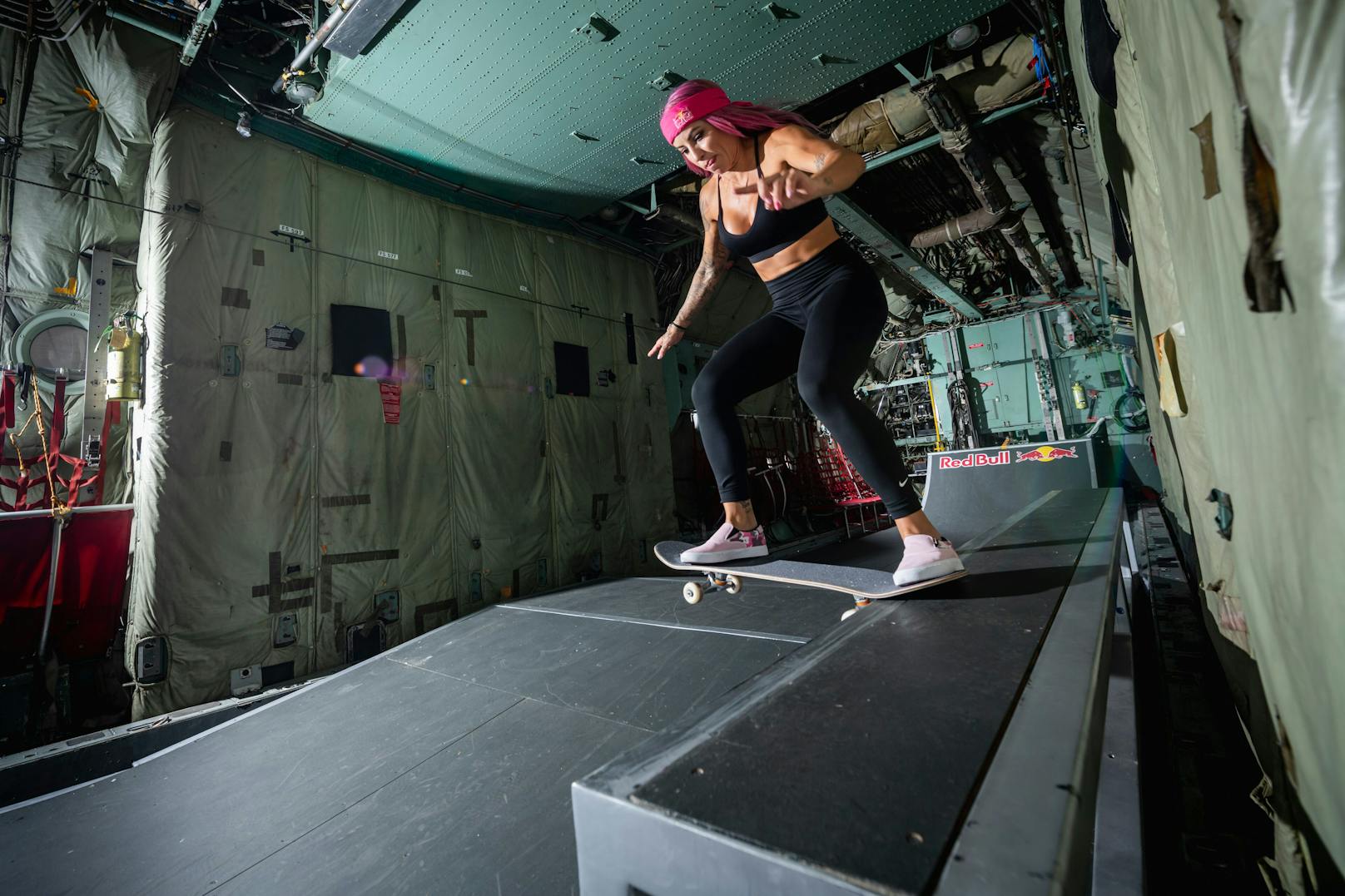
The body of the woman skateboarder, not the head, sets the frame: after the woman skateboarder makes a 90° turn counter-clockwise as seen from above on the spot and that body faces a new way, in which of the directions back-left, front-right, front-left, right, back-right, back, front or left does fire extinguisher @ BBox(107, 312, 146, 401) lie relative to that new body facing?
back-right

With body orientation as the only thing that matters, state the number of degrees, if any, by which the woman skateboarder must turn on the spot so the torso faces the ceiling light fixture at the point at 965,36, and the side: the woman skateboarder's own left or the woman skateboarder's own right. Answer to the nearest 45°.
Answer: approximately 180°

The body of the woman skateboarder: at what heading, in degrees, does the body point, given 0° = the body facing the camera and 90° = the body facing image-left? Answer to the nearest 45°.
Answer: approximately 45°

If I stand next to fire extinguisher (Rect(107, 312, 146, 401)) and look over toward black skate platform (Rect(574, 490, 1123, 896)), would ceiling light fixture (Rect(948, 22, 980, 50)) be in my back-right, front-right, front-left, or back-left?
front-left
